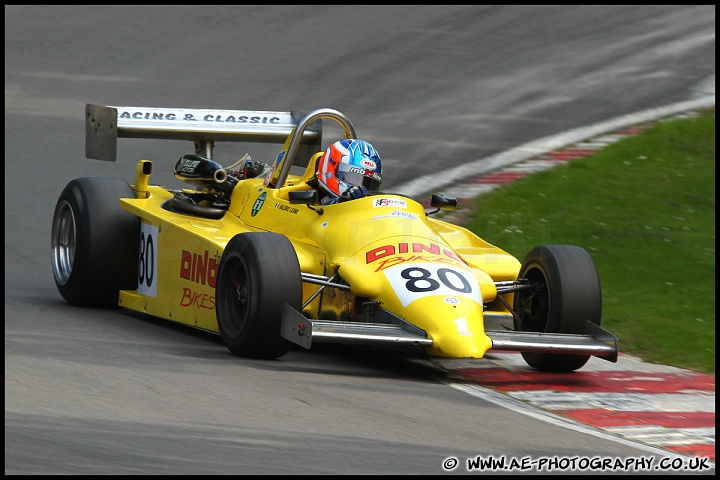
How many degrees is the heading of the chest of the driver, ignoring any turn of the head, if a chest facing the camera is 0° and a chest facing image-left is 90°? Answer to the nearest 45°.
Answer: approximately 315°

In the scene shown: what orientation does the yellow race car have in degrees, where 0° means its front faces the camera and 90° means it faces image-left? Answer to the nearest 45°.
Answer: approximately 315°
